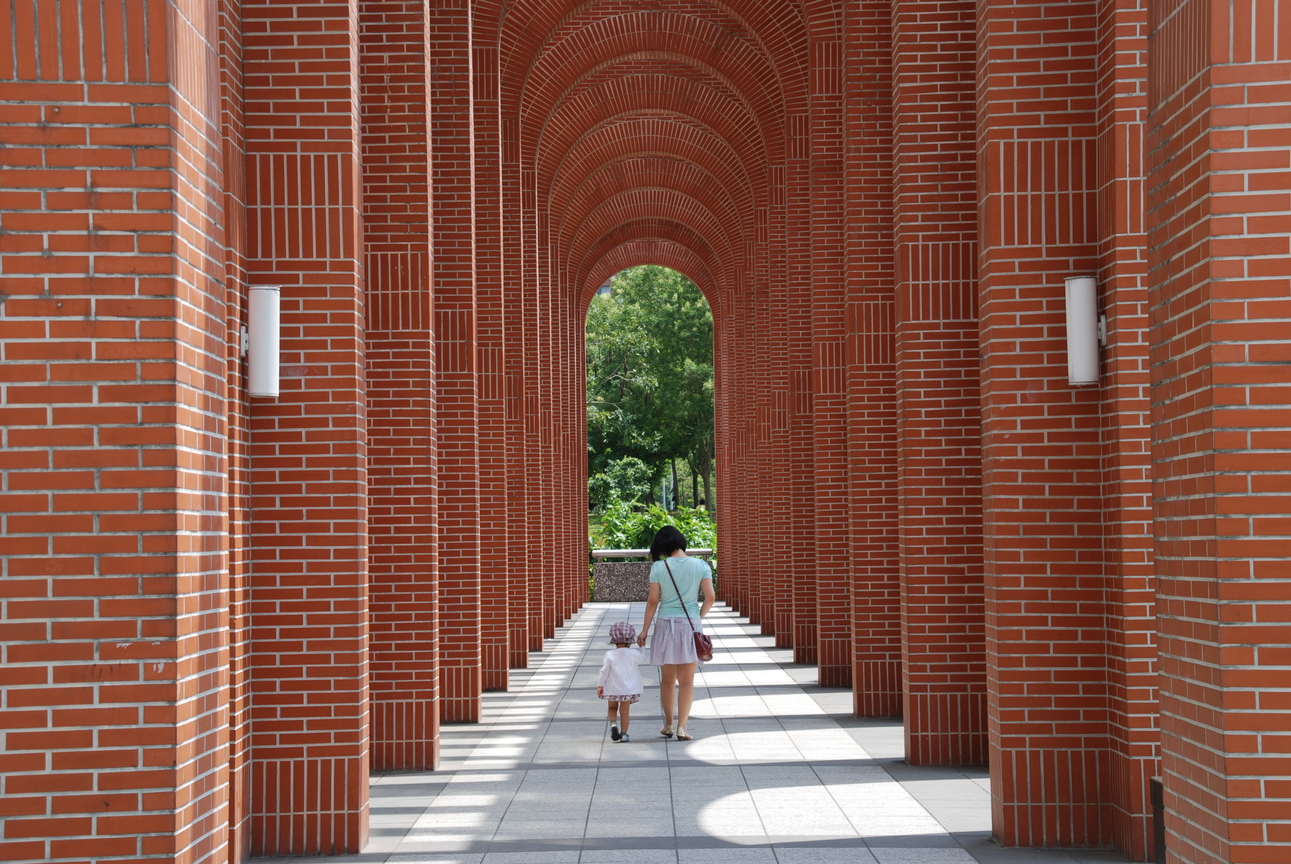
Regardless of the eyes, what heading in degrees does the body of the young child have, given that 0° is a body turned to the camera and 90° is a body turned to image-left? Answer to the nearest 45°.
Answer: approximately 180°

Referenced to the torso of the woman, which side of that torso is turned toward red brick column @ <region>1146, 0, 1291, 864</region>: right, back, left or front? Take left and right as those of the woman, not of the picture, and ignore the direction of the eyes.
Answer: back

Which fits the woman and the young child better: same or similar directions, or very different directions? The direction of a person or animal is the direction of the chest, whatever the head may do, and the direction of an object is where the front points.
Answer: same or similar directions

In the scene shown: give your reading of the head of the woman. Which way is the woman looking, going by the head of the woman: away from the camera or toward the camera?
away from the camera

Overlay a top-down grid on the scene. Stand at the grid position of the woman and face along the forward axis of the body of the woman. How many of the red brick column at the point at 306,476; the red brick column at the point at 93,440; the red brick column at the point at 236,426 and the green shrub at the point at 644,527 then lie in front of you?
1

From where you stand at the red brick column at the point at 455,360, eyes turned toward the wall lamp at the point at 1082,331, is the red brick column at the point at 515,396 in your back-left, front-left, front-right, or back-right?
back-left

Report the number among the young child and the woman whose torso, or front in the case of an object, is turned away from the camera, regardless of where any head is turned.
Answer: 2

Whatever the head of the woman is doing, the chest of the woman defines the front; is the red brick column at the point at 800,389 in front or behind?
in front

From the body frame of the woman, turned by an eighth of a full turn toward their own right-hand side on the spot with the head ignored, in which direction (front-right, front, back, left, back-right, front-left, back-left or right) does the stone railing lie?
front-left

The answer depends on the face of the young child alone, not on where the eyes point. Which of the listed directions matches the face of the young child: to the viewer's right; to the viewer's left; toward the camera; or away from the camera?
away from the camera

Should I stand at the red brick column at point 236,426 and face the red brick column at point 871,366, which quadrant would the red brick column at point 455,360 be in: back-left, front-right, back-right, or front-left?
front-left

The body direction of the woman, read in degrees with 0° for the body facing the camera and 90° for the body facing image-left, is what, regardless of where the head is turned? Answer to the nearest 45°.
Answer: approximately 180°

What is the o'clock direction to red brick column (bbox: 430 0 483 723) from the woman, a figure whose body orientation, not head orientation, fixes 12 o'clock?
The red brick column is roughly at 10 o'clock from the woman.

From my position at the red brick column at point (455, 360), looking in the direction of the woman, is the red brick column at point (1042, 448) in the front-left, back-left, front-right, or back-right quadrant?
front-right

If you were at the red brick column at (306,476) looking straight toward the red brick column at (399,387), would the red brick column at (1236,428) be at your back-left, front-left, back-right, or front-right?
back-right
